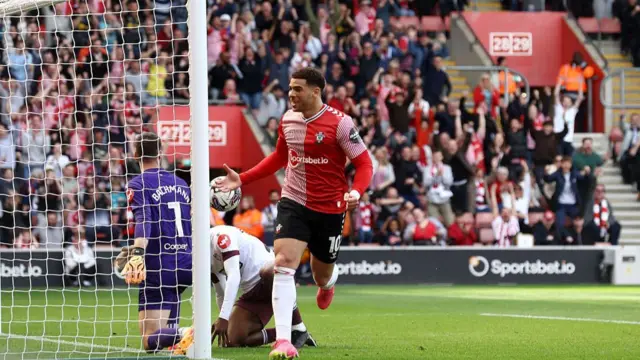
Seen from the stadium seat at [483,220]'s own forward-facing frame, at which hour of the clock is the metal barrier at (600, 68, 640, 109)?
The metal barrier is roughly at 7 o'clock from the stadium seat.

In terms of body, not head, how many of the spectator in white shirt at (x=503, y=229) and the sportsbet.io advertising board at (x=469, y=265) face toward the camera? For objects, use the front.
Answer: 2

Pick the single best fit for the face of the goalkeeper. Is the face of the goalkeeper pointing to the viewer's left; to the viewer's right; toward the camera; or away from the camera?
away from the camera

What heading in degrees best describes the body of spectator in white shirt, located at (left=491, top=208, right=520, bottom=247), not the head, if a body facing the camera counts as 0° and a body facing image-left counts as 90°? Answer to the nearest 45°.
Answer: approximately 0°

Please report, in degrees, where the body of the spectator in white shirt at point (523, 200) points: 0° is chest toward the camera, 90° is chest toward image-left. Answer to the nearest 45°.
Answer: approximately 45°

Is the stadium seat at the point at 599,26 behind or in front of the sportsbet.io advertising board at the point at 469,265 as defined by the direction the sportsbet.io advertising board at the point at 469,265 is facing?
behind

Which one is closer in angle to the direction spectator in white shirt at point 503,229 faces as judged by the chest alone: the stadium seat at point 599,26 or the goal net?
the goal net

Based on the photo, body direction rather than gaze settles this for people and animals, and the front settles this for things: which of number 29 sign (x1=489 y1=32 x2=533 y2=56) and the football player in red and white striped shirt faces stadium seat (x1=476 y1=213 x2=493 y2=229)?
the number 29 sign

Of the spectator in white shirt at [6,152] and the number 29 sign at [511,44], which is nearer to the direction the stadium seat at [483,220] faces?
the spectator in white shirt
